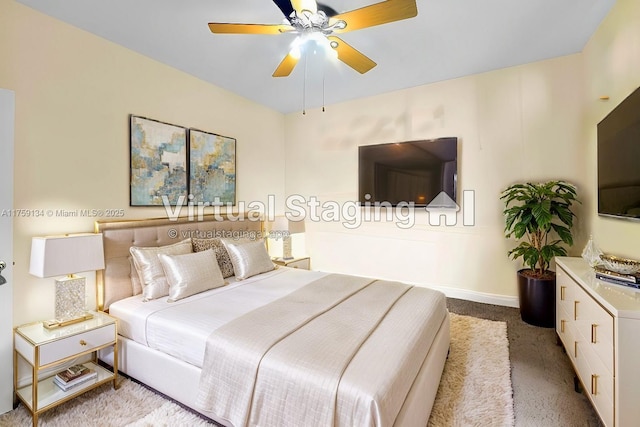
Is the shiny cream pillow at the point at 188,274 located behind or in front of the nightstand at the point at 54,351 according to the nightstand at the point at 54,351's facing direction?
in front

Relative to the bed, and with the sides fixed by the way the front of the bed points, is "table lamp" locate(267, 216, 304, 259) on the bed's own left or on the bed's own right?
on the bed's own left

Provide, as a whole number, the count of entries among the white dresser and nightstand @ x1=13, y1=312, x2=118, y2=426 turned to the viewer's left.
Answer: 1

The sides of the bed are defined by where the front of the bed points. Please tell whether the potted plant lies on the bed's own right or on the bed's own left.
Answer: on the bed's own left

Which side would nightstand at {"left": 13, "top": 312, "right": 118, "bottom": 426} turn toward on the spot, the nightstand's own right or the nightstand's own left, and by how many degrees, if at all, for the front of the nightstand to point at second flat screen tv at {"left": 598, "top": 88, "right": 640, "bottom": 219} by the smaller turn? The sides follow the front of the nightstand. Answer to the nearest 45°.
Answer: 0° — it already faces it

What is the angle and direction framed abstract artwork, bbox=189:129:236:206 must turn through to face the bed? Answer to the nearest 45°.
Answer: approximately 45° to its right

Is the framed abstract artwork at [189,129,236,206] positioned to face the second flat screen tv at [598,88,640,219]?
yes

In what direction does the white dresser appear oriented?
to the viewer's left

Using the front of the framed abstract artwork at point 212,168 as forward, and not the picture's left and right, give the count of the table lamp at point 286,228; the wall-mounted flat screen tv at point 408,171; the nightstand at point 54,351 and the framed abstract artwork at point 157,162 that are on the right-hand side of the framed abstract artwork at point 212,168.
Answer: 2

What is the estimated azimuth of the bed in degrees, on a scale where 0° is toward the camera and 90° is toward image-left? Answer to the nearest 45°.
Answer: approximately 315°
